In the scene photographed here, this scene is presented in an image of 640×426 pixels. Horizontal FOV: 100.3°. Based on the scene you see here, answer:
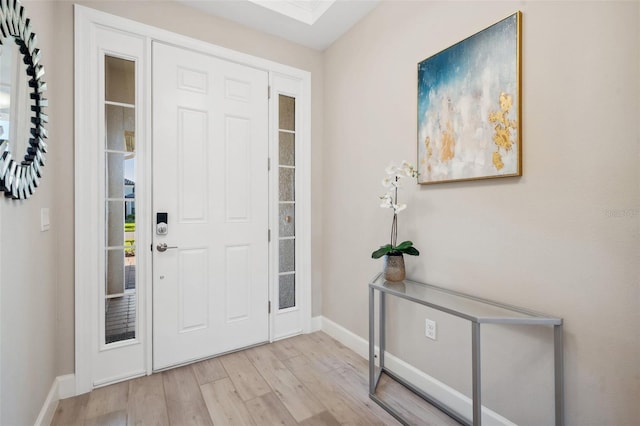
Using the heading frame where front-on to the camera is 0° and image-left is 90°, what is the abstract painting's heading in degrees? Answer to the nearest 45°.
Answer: approximately 45°

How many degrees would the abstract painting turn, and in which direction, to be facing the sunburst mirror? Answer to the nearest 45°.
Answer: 0° — it already faces it

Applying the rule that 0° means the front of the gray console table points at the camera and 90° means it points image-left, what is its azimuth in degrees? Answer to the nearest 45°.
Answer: approximately 45°

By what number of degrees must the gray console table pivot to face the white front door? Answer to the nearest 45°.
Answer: approximately 45° to its right
